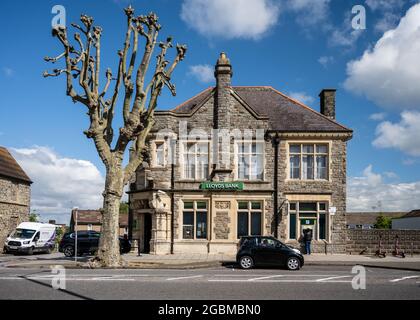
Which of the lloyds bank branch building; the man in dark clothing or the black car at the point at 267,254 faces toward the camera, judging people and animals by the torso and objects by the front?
the lloyds bank branch building

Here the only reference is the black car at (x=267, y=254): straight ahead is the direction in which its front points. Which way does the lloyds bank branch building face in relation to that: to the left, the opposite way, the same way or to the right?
to the right

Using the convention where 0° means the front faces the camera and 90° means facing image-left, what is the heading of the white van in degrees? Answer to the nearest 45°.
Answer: approximately 45°

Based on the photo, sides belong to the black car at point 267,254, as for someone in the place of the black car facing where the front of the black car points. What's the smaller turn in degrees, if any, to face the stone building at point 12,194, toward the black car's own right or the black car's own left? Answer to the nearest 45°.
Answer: approximately 135° to the black car's own left

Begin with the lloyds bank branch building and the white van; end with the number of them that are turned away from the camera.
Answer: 0

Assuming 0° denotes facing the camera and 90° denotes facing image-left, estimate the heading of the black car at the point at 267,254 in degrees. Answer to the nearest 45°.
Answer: approximately 270°

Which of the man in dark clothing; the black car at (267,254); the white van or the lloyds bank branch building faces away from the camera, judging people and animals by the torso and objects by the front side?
the man in dark clothing

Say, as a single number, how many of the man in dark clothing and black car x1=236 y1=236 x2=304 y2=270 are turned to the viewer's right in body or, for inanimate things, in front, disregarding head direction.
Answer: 1

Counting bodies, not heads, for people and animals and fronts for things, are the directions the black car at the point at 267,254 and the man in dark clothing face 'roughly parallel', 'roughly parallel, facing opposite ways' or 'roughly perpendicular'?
roughly perpendicular

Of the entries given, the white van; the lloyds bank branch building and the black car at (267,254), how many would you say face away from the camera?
0

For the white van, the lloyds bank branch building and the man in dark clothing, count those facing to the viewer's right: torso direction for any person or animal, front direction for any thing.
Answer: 0

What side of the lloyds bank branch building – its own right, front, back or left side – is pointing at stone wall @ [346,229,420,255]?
left

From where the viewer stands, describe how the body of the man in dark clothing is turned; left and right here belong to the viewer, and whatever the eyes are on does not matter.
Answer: facing away from the viewer

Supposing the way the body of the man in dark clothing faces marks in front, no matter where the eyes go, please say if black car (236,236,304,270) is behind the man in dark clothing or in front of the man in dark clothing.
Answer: behind

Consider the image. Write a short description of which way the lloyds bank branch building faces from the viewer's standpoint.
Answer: facing the viewer

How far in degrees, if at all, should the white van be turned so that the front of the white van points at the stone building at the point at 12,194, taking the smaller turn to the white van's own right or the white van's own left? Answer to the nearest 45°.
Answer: approximately 135° to the white van's own right
